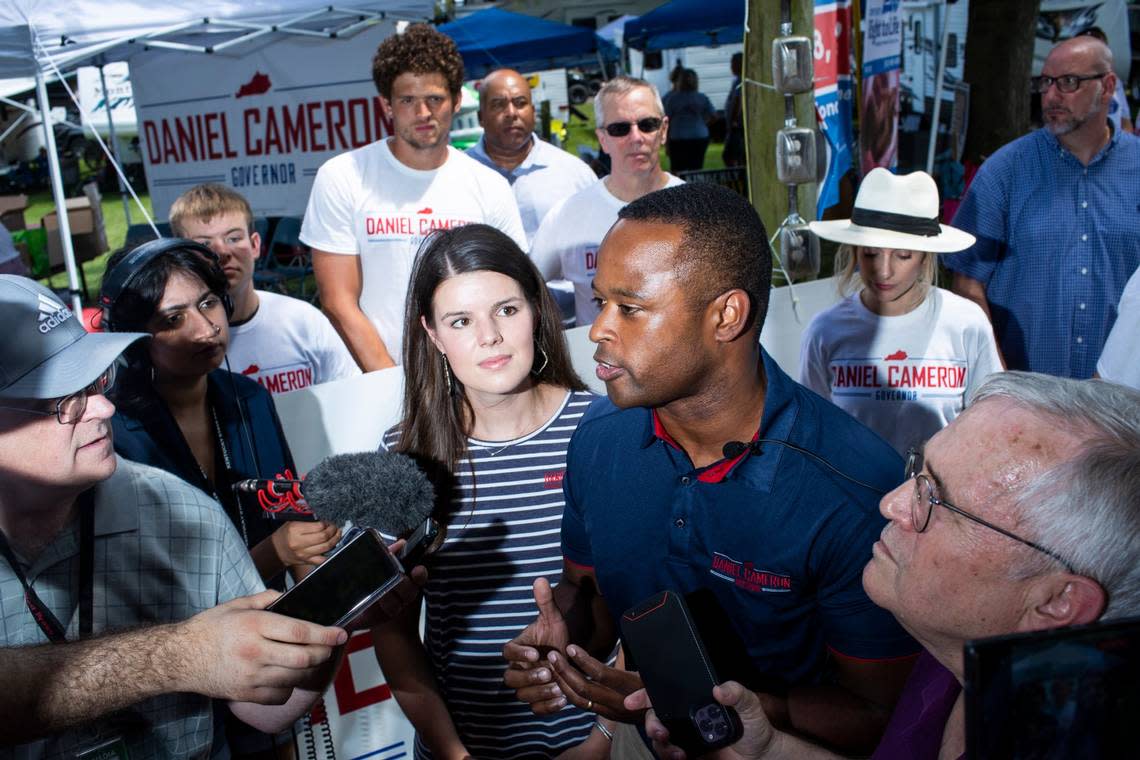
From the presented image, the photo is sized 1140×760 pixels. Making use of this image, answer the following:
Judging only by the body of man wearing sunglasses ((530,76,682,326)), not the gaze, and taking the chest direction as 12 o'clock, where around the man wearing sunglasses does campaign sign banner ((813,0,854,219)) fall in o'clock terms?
The campaign sign banner is roughly at 8 o'clock from the man wearing sunglasses.

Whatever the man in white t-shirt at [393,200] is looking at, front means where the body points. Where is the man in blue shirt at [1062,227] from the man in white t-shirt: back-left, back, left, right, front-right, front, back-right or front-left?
left

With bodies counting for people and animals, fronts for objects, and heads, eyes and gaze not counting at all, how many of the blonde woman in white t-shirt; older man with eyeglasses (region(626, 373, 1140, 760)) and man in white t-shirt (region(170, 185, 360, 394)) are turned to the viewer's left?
1

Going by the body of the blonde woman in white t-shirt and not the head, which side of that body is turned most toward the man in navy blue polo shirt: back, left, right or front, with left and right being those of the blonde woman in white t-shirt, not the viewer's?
front

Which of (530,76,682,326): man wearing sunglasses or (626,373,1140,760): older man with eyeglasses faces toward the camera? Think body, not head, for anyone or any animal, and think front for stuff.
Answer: the man wearing sunglasses

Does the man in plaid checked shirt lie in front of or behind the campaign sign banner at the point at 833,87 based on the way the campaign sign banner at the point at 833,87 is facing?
in front

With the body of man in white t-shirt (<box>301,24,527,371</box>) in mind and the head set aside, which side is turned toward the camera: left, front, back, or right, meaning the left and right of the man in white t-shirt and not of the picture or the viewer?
front

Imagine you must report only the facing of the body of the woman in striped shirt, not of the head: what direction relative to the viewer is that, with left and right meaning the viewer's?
facing the viewer

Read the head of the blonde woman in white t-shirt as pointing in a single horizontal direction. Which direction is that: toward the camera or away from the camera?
toward the camera

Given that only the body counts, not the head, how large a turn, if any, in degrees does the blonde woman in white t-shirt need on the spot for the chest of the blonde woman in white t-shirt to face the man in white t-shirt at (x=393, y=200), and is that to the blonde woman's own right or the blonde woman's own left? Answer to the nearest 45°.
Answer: approximately 90° to the blonde woman's own right

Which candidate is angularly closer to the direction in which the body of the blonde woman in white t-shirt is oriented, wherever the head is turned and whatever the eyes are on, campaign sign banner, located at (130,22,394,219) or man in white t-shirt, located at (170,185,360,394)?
the man in white t-shirt

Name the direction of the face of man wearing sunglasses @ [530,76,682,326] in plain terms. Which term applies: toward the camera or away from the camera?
toward the camera

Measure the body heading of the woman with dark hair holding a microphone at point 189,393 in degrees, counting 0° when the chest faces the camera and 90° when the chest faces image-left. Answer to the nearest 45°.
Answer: approximately 315°

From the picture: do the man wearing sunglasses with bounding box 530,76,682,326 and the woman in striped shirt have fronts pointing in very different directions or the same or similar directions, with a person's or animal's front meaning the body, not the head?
same or similar directions

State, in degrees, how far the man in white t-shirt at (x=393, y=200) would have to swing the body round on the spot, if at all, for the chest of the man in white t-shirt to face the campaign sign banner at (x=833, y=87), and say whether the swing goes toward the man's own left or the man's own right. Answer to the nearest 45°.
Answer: approximately 90° to the man's own left

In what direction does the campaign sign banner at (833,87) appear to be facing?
toward the camera
